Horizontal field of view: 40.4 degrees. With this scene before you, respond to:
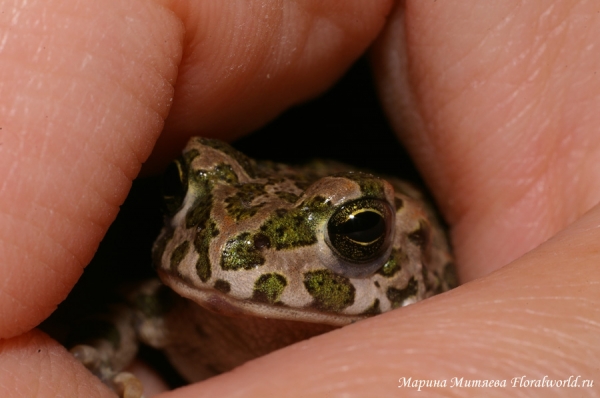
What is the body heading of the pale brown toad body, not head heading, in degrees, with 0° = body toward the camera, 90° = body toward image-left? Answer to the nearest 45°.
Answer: approximately 45°
